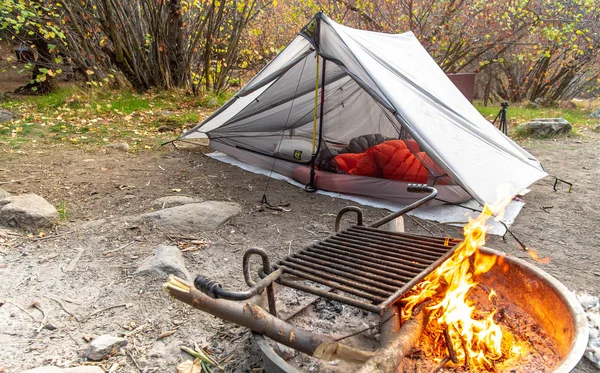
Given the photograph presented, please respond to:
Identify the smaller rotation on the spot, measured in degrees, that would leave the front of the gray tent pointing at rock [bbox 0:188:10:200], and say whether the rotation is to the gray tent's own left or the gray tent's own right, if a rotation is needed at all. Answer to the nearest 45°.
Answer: approximately 45° to the gray tent's own right

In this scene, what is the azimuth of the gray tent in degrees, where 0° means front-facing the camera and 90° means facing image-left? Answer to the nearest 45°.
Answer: approximately 45°

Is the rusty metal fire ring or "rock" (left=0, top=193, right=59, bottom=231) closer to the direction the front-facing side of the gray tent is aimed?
the rock

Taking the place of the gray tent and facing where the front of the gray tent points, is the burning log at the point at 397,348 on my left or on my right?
on my left

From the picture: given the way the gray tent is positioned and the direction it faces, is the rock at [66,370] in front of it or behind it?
in front

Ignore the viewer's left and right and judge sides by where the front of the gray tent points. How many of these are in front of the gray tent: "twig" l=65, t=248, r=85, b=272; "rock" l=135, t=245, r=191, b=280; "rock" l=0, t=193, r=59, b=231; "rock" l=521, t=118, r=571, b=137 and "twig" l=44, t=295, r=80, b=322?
4

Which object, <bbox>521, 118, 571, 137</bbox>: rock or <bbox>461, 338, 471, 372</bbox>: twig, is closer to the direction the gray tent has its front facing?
the twig

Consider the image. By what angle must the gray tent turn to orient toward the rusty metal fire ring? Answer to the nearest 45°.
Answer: approximately 45° to its left

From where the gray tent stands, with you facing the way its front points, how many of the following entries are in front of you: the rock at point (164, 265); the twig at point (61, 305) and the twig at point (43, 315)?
3

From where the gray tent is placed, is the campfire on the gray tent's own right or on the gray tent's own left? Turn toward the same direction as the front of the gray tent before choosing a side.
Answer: on the gray tent's own left

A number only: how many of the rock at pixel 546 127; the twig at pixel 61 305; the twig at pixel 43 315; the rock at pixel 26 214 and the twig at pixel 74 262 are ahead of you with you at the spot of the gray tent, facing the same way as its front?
4

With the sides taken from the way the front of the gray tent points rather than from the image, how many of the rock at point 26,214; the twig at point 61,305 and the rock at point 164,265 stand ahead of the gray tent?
3
